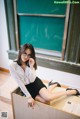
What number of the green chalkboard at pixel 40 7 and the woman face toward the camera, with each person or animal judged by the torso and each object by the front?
2

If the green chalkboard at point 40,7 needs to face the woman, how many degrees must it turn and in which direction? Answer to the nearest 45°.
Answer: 0° — it already faces them

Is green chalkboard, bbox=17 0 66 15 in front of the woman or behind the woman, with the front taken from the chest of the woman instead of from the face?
behind

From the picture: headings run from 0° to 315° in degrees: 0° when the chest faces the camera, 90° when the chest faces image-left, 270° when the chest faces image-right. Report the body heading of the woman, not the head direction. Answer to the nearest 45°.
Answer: approximately 0°
